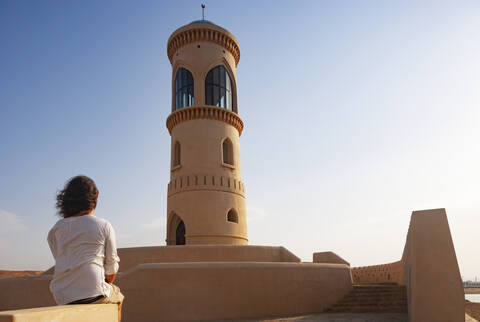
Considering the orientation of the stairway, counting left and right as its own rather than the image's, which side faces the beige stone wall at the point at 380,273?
back

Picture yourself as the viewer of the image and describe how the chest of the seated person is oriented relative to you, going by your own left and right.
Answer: facing away from the viewer and to the right of the viewer

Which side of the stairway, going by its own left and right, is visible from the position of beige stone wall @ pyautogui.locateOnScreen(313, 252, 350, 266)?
back

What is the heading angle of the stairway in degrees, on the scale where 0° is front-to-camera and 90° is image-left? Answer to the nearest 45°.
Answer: approximately 0°

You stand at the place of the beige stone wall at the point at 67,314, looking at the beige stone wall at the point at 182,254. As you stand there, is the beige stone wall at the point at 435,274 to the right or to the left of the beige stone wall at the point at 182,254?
right

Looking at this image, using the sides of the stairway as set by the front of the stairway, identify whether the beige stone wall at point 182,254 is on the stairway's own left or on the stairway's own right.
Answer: on the stairway's own right

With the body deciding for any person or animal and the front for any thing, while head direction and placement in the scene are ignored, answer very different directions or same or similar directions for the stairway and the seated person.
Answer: very different directions

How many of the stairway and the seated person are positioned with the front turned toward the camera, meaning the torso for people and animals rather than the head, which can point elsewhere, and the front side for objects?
1
